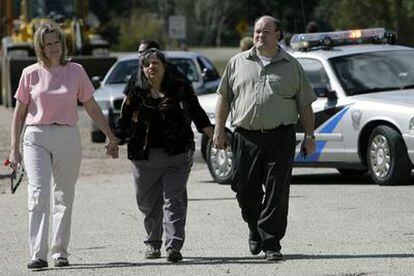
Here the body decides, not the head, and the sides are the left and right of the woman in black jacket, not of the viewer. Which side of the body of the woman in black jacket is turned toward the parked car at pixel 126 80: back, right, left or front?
back

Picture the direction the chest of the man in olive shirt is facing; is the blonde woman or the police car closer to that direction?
the blonde woman

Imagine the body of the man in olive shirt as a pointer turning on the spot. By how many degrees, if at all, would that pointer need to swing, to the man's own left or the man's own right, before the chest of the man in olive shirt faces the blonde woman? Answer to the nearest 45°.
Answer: approximately 90° to the man's own right

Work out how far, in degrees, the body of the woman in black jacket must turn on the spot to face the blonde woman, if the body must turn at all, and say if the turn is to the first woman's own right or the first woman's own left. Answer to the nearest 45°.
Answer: approximately 90° to the first woman's own right
